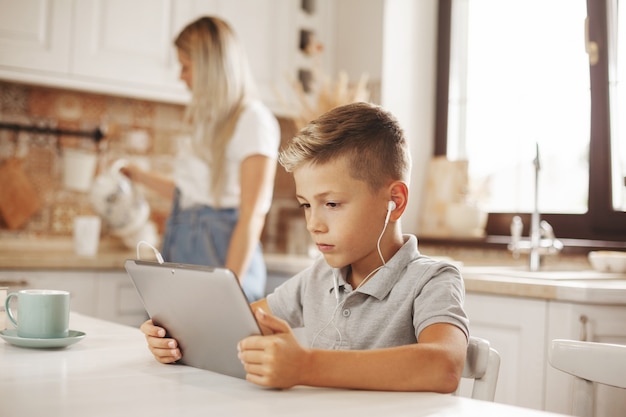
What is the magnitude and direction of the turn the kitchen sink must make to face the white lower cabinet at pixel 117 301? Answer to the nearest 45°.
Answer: approximately 90° to its right

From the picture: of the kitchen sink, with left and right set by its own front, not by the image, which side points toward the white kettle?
right

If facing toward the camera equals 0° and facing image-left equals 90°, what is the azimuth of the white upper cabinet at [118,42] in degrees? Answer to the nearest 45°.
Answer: approximately 315°

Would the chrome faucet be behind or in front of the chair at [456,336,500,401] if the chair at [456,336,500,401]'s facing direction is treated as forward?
behind

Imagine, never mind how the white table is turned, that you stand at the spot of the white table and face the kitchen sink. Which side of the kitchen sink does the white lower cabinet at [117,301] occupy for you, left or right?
left

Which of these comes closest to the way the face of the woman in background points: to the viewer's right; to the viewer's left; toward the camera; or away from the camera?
to the viewer's left
